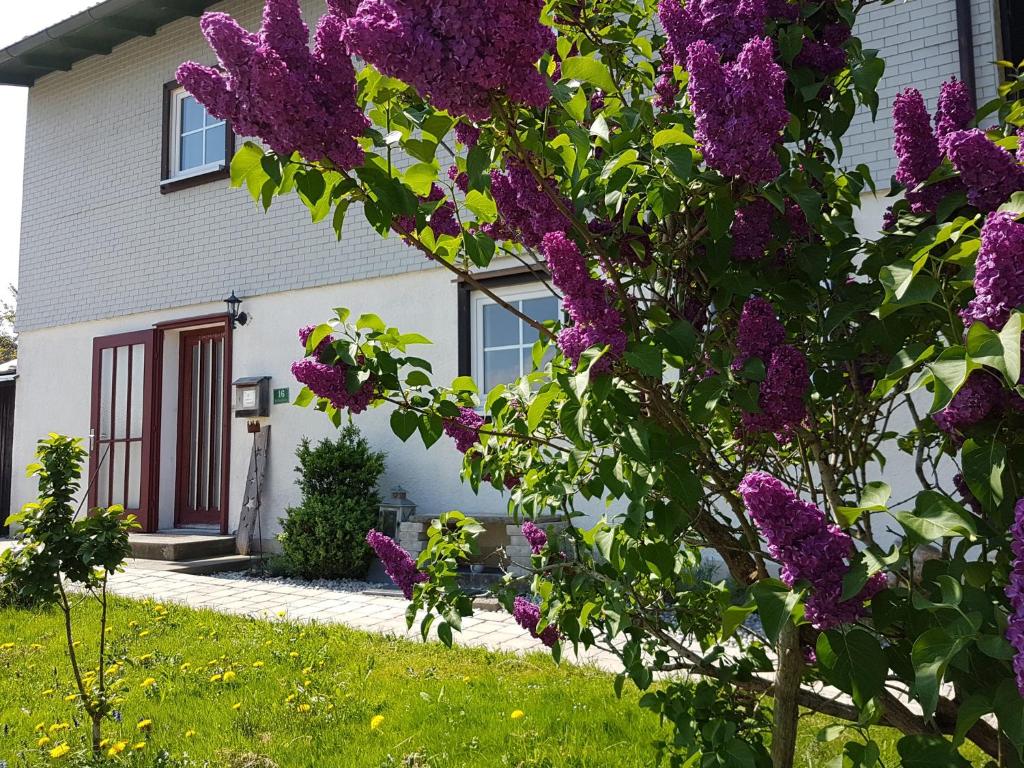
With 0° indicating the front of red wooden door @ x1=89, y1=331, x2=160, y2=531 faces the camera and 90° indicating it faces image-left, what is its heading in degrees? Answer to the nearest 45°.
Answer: approximately 45°

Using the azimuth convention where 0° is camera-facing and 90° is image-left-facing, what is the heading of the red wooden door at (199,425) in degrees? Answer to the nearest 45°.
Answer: approximately 45°

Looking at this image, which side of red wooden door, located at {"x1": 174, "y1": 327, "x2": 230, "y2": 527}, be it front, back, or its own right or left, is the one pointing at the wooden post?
left

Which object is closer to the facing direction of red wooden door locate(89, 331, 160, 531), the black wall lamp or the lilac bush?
the lilac bush

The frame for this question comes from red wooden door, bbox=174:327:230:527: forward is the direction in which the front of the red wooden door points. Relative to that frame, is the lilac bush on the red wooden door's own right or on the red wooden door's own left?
on the red wooden door's own left

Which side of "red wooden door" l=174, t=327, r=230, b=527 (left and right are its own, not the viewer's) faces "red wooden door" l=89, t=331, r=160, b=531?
right

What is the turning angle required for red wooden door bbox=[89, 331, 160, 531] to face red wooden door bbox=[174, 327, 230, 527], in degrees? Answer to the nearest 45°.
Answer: approximately 90° to its left
